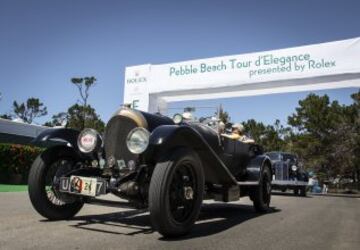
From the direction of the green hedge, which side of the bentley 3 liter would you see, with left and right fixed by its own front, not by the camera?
right

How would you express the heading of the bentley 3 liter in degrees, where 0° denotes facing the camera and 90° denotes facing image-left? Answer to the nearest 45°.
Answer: approximately 45°

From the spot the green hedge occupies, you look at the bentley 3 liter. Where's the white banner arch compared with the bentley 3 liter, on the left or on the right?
left

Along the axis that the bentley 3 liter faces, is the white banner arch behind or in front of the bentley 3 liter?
behind

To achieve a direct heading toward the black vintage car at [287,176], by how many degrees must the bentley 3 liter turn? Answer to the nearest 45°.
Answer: approximately 180°
